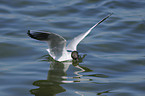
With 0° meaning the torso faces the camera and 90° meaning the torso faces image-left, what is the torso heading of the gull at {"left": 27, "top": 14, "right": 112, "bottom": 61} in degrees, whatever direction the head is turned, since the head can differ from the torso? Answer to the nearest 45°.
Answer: approximately 315°
